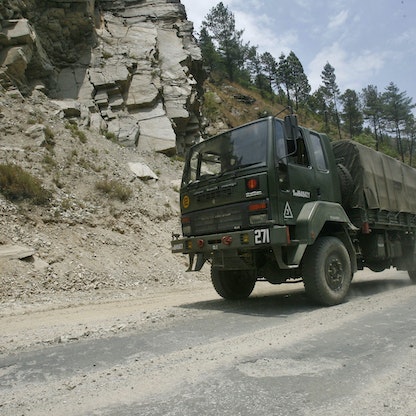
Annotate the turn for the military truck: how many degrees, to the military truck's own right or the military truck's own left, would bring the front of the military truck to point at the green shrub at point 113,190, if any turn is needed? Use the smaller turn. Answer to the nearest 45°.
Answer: approximately 90° to the military truck's own right

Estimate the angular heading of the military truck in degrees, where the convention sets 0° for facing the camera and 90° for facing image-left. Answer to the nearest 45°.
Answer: approximately 45°

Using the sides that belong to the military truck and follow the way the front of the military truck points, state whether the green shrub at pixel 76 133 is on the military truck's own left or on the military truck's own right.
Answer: on the military truck's own right

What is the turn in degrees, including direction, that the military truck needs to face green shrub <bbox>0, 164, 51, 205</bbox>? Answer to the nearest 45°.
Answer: approximately 90° to its right
